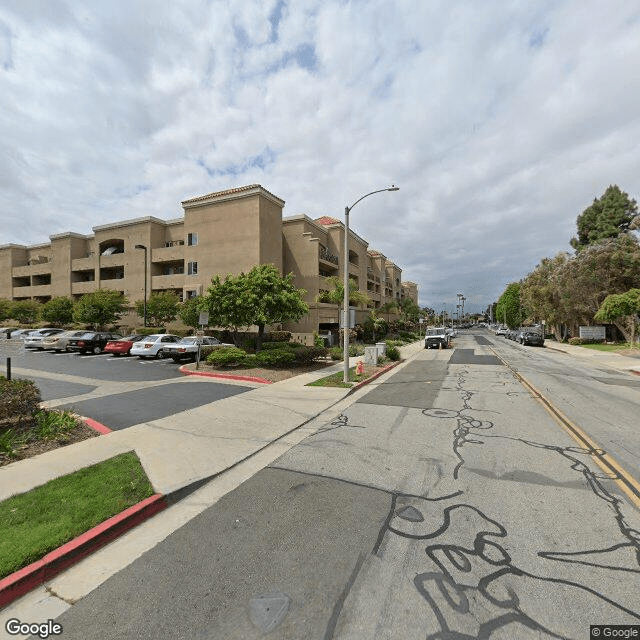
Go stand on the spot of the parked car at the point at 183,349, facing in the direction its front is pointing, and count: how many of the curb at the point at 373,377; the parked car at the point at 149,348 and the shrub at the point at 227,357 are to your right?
2

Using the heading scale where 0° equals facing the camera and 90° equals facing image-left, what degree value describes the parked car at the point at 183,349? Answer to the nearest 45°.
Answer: approximately 225°

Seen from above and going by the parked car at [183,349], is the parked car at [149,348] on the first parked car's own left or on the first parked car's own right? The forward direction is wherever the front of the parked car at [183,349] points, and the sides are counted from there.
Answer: on the first parked car's own left

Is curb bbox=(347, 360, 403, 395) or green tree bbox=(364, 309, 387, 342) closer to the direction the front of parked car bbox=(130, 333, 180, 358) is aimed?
the green tree

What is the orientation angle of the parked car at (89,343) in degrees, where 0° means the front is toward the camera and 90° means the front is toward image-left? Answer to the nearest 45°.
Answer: approximately 225°

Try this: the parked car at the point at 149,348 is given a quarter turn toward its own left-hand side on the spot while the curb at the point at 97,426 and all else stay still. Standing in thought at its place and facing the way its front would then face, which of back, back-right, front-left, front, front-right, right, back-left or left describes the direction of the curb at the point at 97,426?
back-left
